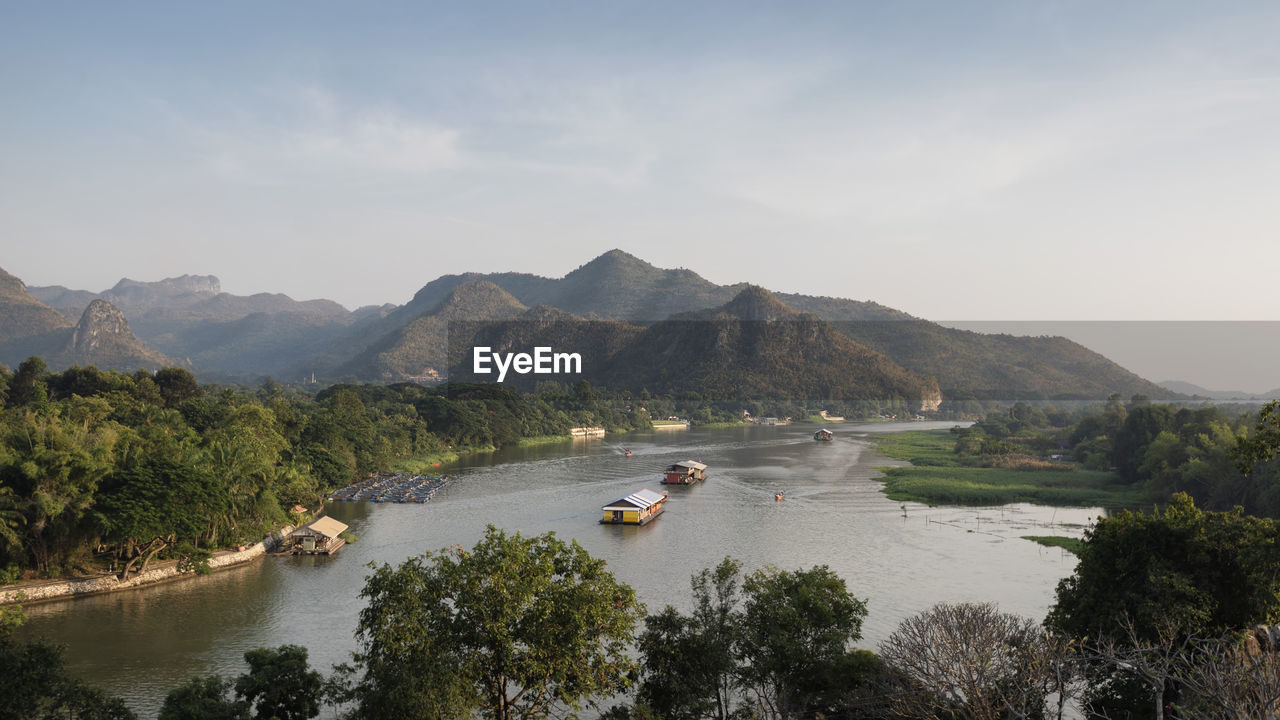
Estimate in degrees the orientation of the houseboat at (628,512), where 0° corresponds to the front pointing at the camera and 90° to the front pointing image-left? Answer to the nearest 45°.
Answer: approximately 45°

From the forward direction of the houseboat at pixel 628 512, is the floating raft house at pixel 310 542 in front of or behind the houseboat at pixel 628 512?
in front

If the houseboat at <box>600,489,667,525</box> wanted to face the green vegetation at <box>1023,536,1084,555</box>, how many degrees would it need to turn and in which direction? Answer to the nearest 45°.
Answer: approximately 135° to its left

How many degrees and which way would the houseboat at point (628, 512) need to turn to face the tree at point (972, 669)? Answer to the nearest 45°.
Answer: approximately 45° to its left

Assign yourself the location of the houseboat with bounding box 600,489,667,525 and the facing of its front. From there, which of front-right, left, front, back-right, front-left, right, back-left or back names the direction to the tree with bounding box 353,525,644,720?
front-left

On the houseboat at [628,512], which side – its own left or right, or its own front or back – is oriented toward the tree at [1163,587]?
left
